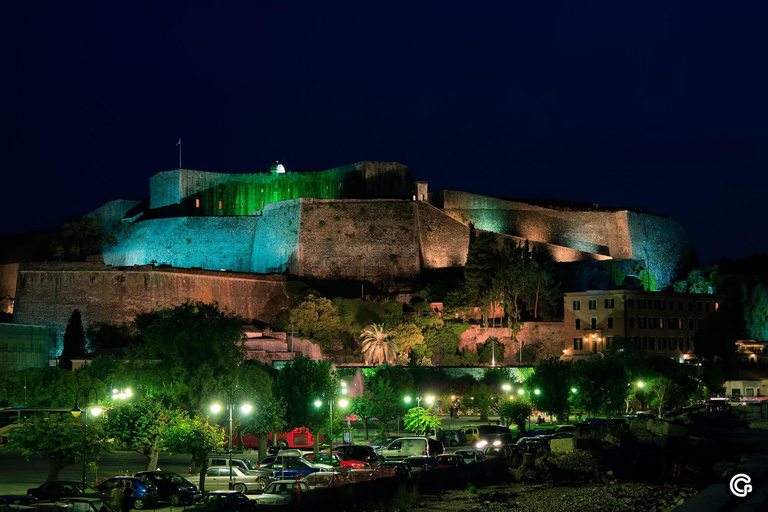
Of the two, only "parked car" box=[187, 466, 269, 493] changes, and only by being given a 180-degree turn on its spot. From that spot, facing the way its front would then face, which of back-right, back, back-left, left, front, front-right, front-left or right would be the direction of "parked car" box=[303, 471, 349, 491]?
front-right

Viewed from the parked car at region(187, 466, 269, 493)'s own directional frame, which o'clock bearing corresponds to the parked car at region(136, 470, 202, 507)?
the parked car at region(136, 470, 202, 507) is roughly at 10 o'clock from the parked car at region(187, 466, 269, 493).

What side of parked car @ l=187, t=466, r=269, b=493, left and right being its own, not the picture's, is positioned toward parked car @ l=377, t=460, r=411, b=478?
back

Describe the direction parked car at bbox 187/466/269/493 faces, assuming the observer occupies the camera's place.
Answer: facing to the left of the viewer

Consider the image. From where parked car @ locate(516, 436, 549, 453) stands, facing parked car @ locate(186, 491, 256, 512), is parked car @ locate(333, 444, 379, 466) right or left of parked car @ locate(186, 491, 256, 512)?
right
